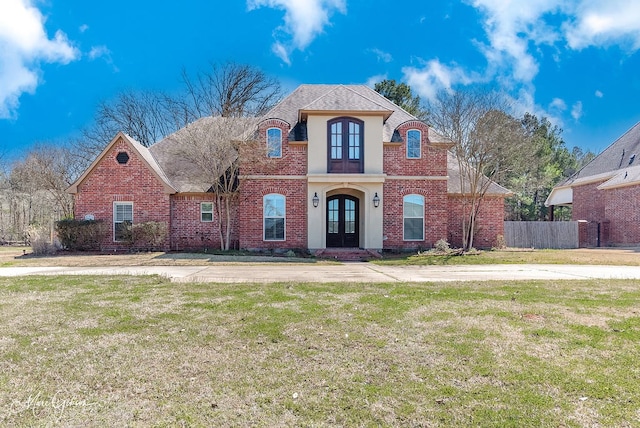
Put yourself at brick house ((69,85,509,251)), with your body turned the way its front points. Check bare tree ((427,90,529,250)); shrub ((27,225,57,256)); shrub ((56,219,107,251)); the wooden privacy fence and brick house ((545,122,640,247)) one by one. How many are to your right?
2

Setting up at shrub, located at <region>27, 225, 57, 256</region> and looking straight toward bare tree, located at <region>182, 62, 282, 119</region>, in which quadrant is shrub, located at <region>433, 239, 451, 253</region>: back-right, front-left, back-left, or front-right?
front-right

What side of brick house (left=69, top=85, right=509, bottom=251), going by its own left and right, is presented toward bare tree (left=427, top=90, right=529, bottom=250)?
left

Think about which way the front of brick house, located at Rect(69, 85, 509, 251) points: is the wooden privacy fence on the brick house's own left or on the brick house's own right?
on the brick house's own left

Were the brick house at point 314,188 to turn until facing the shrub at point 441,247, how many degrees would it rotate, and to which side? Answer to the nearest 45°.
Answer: approximately 90° to its left

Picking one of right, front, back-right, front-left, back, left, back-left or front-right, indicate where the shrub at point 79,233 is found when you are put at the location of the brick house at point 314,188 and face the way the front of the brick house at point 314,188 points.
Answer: right

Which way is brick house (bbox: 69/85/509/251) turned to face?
toward the camera

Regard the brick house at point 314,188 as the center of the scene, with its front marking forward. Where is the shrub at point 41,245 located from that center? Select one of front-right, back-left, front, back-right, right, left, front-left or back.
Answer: right

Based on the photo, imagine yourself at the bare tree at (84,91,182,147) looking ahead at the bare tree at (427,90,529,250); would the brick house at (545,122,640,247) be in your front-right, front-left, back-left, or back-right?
front-left

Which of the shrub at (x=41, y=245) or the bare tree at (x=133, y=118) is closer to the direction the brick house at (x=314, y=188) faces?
the shrub
